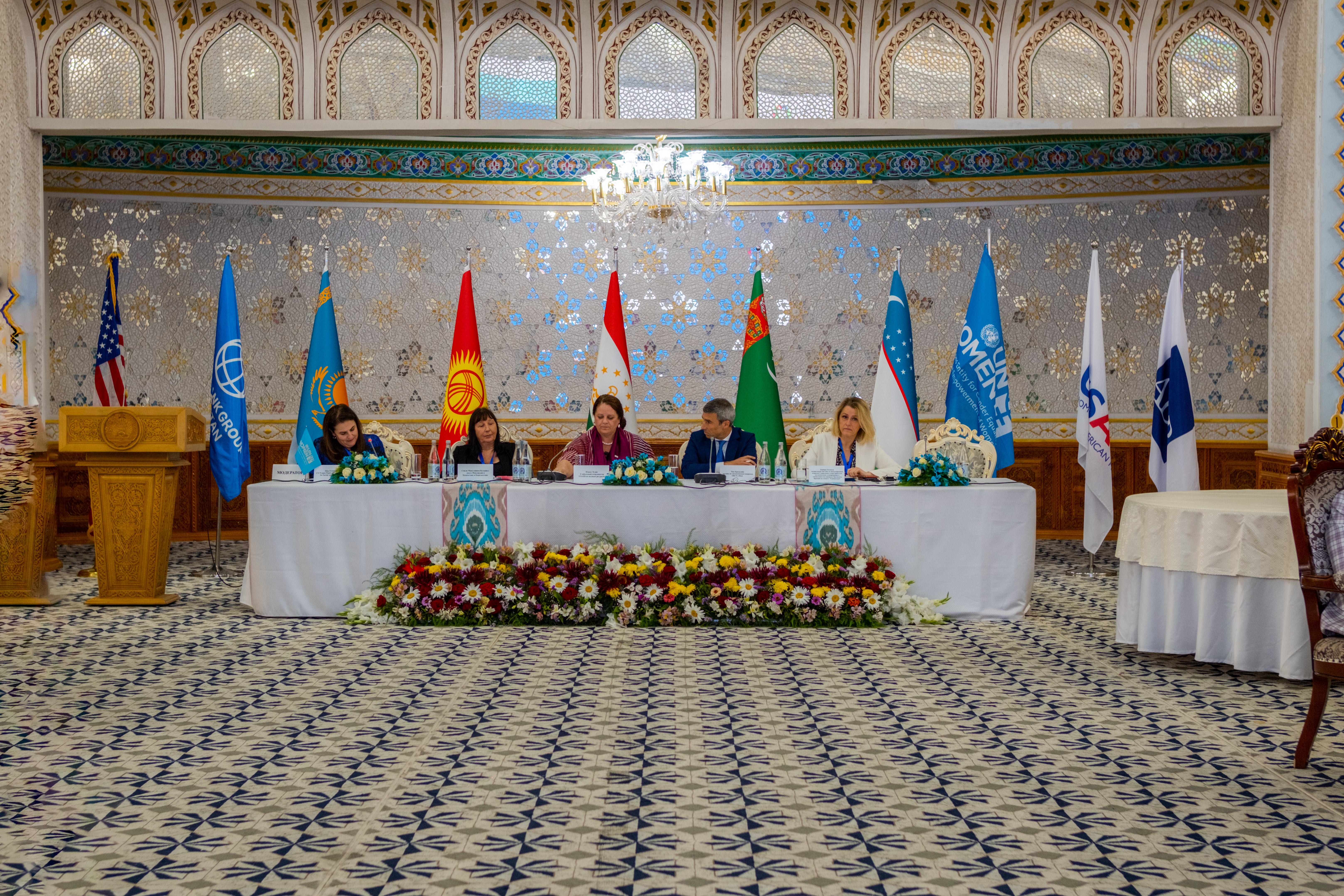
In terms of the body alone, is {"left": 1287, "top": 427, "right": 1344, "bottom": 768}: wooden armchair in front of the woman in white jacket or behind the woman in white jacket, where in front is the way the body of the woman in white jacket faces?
in front

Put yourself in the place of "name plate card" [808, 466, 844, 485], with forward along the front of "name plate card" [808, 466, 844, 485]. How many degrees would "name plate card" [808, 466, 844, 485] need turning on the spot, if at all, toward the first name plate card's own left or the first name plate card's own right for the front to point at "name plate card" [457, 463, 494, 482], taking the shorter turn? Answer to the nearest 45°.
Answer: approximately 90° to the first name plate card's own right

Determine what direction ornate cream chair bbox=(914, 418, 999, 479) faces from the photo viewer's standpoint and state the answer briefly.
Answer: facing the viewer

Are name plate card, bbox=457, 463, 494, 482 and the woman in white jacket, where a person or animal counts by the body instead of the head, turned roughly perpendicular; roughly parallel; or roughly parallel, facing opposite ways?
roughly parallel

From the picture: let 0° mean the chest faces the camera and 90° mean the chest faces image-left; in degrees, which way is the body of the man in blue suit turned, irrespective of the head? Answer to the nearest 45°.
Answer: approximately 0°

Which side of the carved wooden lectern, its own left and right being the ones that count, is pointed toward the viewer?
front

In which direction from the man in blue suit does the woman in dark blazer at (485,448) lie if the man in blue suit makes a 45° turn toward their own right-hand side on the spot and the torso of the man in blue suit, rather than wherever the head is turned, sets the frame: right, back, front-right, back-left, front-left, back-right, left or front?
front-right

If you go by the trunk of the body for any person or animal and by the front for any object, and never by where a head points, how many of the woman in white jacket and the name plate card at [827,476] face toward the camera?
2

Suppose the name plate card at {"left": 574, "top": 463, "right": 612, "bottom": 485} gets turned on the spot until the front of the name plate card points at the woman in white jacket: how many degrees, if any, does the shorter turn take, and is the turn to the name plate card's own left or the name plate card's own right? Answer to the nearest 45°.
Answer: approximately 90° to the name plate card's own left

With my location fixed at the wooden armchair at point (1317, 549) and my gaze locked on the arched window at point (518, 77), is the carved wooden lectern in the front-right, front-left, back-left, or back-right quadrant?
front-left

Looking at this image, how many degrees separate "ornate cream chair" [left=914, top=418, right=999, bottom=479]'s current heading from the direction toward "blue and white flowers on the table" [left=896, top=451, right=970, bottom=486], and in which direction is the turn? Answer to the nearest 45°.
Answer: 0° — it already faces it

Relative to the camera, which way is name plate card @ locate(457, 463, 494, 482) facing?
toward the camera

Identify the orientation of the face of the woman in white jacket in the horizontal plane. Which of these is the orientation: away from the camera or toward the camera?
toward the camera

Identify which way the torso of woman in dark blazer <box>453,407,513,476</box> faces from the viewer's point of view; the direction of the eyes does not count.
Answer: toward the camera

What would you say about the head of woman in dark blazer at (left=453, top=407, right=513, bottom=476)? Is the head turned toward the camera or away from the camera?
toward the camera
